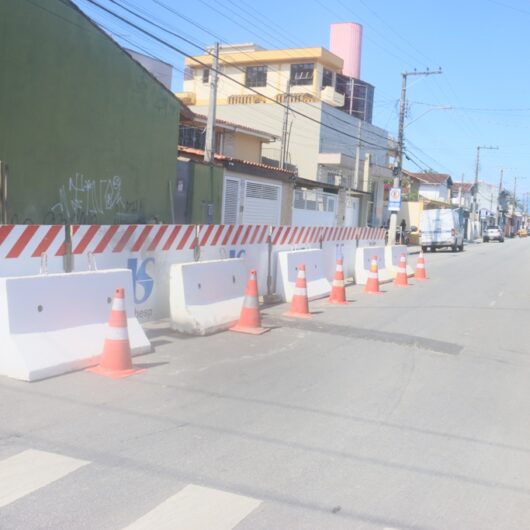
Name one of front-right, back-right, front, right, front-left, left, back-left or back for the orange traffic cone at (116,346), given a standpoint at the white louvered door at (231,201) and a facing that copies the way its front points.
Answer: front-right

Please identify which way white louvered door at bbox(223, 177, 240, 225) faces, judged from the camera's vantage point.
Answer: facing the viewer and to the right of the viewer

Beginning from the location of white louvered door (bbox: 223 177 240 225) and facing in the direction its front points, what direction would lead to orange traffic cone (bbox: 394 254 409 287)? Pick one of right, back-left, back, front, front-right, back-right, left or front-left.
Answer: front

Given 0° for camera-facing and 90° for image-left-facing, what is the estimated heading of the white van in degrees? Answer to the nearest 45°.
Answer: approximately 180°

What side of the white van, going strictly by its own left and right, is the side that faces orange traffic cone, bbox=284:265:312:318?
back

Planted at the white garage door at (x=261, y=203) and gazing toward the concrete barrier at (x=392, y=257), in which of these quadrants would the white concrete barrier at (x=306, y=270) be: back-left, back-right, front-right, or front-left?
front-right

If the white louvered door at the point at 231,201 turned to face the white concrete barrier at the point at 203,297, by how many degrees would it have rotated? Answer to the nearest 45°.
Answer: approximately 45° to its right

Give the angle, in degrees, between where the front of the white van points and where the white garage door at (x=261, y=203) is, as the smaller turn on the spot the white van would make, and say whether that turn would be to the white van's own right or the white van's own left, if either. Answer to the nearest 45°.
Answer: approximately 135° to the white van's own left

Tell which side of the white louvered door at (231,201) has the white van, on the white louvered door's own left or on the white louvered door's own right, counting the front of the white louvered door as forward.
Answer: on the white louvered door's own left

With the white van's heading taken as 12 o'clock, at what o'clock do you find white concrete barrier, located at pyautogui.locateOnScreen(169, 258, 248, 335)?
The white concrete barrier is roughly at 6 o'clock from the white van.

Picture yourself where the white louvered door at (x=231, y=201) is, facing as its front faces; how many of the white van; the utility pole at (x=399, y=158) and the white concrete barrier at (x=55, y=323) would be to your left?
2

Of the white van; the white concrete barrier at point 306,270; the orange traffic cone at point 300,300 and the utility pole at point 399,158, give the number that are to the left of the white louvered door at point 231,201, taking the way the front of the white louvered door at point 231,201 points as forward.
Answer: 2
